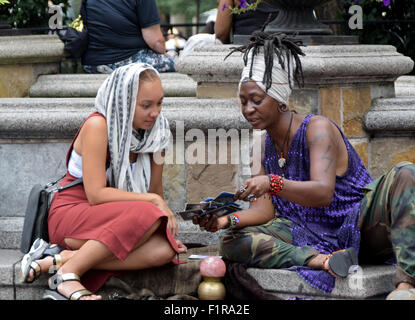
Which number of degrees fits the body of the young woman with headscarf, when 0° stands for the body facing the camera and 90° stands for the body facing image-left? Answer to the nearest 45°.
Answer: approximately 315°

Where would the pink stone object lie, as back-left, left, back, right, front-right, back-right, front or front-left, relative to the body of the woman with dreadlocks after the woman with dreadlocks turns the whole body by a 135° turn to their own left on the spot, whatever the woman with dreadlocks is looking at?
back

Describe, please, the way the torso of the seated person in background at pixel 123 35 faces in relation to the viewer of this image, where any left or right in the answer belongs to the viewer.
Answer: facing away from the viewer and to the right of the viewer

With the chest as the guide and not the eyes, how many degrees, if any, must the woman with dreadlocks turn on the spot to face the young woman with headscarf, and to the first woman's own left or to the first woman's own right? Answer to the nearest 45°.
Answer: approximately 45° to the first woman's own right

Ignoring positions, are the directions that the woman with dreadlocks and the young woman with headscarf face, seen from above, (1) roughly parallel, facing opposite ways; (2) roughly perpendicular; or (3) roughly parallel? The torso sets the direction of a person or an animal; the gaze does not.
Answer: roughly perpendicular

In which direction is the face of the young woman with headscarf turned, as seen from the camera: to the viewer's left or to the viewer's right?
to the viewer's right

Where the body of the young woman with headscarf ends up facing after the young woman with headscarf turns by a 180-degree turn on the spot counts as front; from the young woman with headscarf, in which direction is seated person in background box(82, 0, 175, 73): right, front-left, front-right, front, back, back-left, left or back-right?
front-right

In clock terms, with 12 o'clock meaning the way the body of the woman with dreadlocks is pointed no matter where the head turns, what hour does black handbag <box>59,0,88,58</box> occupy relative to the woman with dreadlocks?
The black handbag is roughly at 3 o'clock from the woman with dreadlocks.

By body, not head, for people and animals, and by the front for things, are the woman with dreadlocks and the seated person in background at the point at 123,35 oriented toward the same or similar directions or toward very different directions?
very different directions

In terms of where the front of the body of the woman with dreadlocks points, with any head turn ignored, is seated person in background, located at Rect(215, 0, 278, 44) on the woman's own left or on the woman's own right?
on the woman's own right
